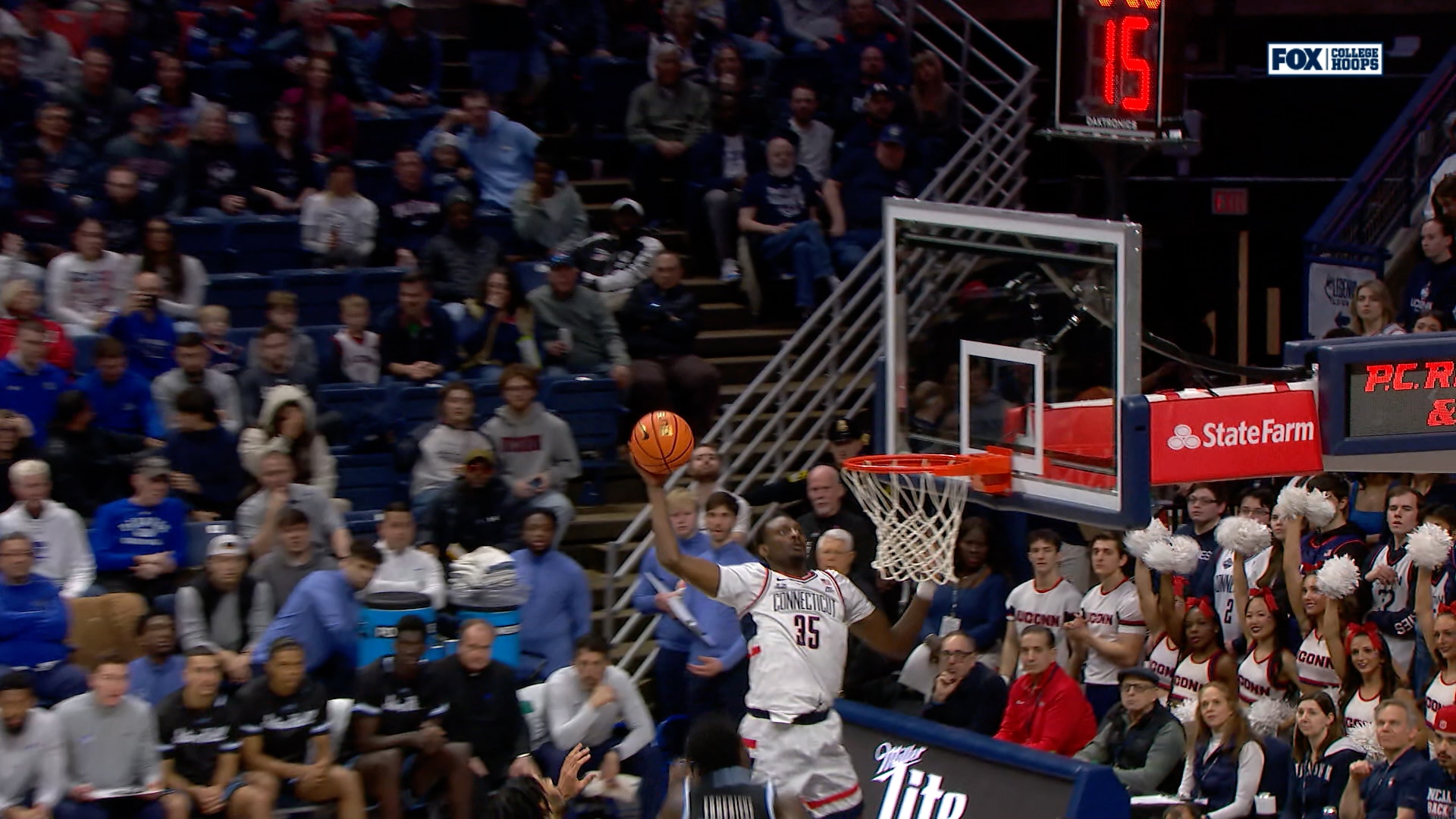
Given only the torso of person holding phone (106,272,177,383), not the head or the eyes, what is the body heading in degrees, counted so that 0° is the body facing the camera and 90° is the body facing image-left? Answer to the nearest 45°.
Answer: approximately 0°

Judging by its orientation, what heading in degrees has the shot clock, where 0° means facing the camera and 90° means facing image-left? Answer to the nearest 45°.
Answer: approximately 45°

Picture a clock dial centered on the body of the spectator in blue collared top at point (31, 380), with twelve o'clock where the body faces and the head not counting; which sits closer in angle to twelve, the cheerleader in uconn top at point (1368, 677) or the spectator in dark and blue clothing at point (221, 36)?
the cheerleader in uconn top

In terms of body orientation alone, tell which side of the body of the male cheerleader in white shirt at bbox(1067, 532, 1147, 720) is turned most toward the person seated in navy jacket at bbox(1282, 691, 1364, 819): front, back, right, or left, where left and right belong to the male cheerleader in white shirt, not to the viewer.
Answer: left

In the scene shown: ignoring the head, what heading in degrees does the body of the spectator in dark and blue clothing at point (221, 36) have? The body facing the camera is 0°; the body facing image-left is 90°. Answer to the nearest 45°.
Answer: approximately 0°
